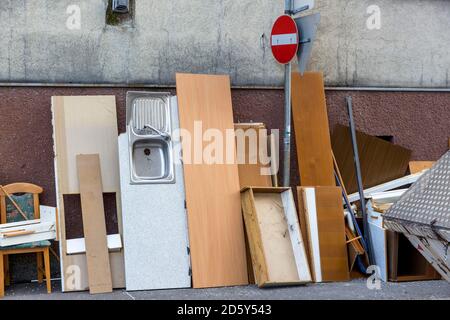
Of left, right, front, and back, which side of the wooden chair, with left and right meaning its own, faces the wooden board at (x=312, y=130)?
left

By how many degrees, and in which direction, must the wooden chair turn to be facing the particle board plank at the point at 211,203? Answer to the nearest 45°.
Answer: approximately 90° to its left

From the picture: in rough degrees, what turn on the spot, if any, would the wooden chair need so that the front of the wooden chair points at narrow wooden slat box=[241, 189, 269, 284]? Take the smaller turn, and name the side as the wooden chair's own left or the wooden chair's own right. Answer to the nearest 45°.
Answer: approximately 45° to the wooden chair's own left

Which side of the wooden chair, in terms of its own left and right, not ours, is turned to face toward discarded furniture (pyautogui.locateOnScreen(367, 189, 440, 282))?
left

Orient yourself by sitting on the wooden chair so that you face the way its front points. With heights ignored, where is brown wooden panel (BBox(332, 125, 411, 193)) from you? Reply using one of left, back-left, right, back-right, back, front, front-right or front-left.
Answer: left

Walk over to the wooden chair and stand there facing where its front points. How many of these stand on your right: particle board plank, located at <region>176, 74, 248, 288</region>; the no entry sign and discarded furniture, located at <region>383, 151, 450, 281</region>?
0

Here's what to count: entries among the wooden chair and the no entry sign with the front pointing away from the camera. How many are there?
0

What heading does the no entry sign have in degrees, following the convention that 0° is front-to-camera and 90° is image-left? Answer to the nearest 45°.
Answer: approximately 45°

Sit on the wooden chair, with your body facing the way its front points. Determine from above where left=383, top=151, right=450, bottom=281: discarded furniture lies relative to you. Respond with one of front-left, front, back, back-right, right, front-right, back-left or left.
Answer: front-left

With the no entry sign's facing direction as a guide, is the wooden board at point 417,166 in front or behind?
behind

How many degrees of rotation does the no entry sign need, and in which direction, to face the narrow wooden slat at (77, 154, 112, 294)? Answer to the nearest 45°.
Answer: approximately 45° to its right

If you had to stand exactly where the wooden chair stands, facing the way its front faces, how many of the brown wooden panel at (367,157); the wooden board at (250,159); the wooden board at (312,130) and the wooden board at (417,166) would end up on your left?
4

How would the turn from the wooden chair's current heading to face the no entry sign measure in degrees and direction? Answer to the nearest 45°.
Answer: approximately 90° to its left

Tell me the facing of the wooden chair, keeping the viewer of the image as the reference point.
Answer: facing the viewer
